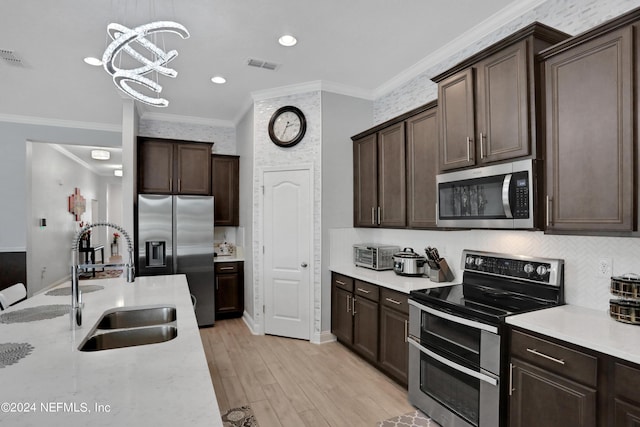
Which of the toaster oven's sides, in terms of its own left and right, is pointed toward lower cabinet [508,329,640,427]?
left

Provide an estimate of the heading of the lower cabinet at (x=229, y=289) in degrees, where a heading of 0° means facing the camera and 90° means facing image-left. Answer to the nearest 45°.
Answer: approximately 0°

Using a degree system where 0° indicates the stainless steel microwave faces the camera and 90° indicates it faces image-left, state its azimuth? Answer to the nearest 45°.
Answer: approximately 45°

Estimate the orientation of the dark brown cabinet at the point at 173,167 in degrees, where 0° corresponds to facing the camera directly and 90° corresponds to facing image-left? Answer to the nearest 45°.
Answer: approximately 0°

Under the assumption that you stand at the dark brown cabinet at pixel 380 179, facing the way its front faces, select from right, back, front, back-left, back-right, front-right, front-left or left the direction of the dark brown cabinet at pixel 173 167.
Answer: front-right

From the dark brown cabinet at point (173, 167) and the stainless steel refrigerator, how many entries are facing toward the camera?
2

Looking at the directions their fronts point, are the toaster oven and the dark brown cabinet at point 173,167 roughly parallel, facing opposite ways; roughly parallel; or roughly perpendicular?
roughly perpendicular

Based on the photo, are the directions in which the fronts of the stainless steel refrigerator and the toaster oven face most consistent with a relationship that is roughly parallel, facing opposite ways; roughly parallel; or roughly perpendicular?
roughly perpendicular

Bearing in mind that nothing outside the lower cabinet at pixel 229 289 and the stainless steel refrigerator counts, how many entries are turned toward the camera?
2
